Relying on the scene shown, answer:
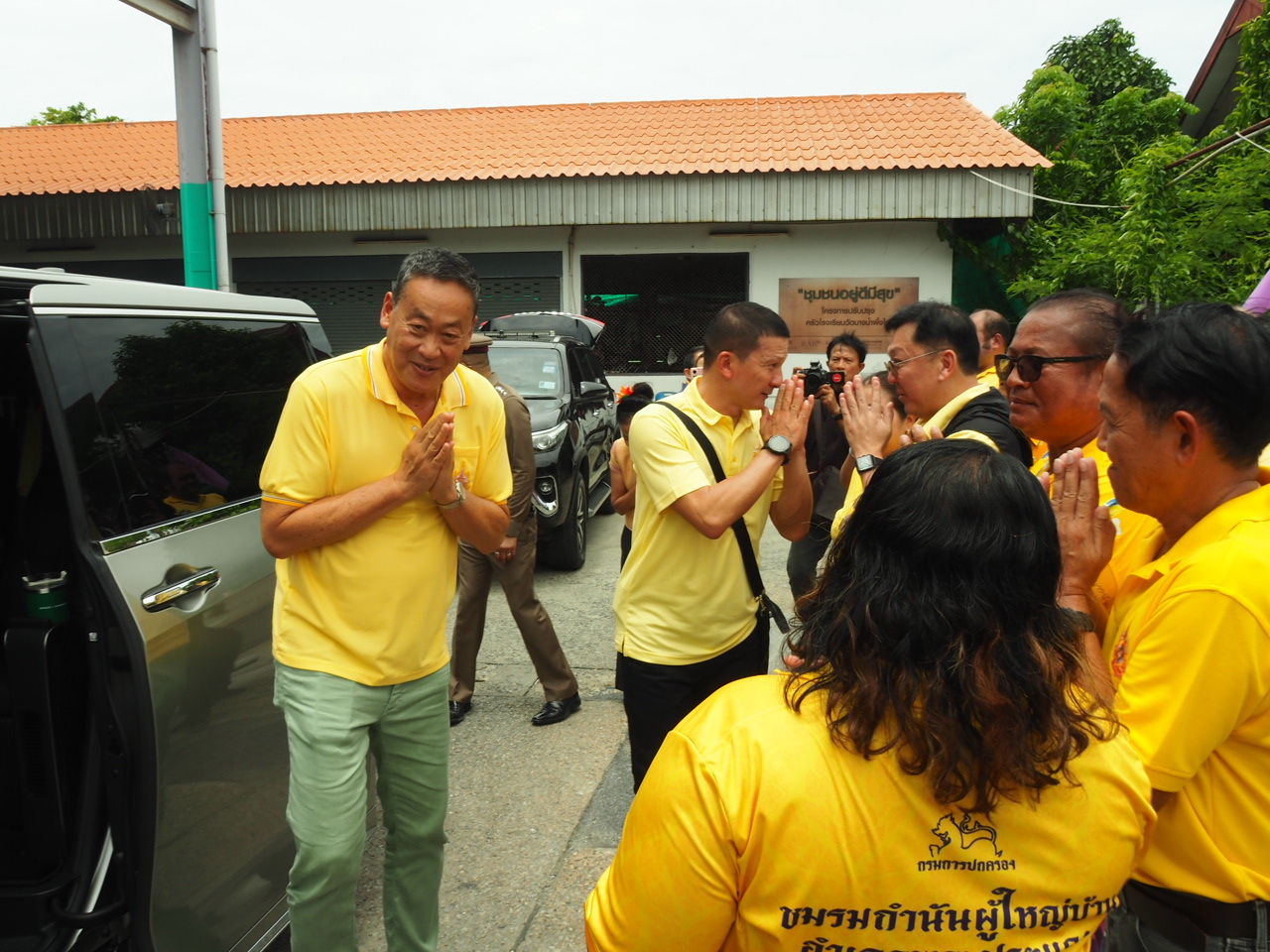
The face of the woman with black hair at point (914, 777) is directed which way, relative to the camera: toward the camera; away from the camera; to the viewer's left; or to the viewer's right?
away from the camera

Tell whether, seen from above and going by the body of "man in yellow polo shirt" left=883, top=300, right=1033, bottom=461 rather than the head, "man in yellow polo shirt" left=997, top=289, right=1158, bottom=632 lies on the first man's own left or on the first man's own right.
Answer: on the first man's own left

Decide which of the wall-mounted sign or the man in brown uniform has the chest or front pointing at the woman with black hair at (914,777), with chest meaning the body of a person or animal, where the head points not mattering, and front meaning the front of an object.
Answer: the wall-mounted sign

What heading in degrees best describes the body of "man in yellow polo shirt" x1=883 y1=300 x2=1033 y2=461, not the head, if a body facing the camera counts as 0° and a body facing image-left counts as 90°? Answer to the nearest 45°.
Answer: approximately 90°

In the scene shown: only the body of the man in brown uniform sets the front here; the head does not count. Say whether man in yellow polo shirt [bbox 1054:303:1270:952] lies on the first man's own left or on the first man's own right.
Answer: on the first man's own left

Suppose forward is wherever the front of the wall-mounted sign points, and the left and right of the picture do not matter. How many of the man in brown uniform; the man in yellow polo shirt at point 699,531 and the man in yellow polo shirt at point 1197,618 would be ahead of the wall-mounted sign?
3

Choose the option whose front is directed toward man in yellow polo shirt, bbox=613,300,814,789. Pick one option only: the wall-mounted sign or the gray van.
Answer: the wall-mounted sign

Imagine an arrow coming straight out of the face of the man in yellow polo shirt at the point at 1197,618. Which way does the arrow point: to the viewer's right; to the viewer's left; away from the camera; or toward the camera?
to the viewer's left

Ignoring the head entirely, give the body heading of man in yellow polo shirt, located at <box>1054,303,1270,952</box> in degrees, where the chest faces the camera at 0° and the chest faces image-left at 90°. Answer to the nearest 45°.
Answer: approximately 90°
